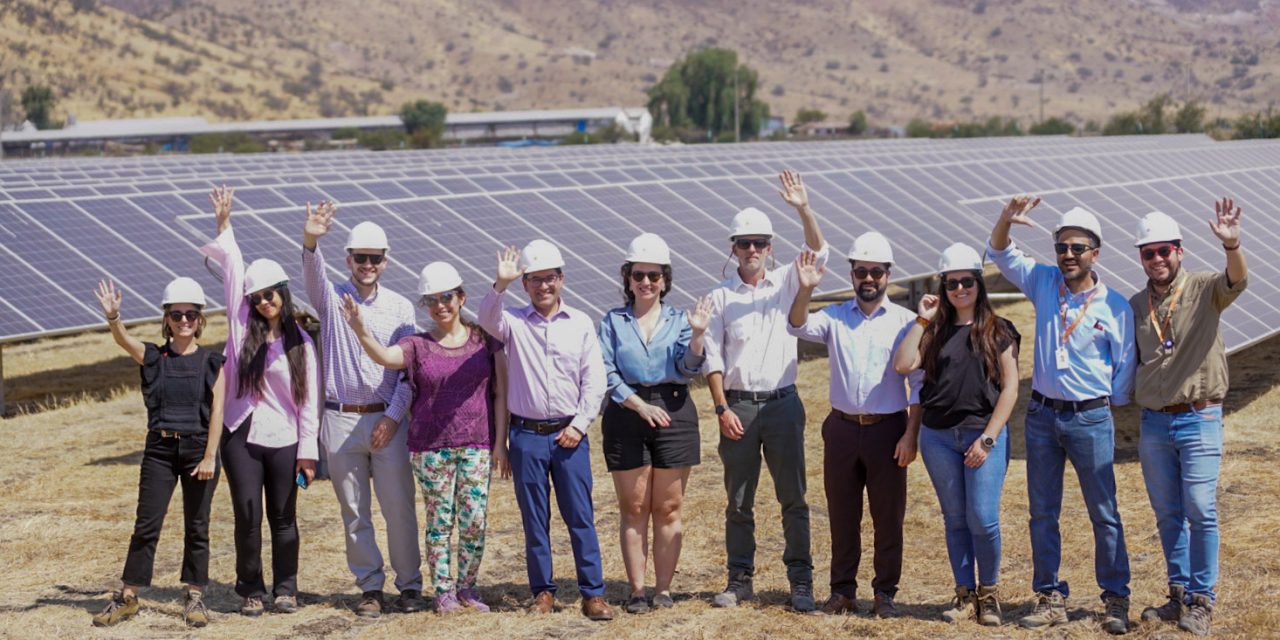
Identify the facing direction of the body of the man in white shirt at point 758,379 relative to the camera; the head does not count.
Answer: toward the camera

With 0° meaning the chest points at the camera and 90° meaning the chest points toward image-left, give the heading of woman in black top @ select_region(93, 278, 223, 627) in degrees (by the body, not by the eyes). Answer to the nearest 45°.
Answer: approximately 0°

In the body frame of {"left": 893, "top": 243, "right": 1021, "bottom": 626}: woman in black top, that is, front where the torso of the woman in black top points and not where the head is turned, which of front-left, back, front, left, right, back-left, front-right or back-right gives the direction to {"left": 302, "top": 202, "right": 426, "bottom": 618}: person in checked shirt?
right

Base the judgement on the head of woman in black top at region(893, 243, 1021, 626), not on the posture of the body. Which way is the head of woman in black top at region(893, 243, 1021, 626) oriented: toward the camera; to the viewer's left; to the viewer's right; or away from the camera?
toward the camera

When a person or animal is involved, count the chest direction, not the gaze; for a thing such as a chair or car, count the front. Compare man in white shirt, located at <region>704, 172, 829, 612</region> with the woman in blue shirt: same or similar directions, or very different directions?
same or similar directions

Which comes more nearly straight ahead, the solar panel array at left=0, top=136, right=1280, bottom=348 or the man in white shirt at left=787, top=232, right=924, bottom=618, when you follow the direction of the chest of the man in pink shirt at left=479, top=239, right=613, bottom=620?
the man in white shirt

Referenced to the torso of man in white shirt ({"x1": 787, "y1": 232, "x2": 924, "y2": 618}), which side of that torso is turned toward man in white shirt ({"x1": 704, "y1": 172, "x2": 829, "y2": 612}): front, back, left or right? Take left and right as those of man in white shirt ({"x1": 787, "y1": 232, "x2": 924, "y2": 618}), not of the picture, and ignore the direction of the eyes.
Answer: right

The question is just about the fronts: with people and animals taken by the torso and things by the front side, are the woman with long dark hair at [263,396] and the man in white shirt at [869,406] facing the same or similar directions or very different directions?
same or similar directions

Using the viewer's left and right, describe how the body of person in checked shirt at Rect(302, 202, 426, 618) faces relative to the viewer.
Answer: facing the viewer

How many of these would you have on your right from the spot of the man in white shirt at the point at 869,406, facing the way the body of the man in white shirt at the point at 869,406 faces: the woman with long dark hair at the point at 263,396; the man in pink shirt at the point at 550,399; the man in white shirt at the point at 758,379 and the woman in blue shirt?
4

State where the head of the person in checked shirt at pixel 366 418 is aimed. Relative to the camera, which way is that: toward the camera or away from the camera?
toward the camera

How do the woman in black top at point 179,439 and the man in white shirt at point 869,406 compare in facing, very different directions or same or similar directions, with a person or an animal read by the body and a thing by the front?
same or similar directions

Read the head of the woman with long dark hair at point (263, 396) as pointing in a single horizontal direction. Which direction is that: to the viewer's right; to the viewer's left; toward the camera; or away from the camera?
toward the camera

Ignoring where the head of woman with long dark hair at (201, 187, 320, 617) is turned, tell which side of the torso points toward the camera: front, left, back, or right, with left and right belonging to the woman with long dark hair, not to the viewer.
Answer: front

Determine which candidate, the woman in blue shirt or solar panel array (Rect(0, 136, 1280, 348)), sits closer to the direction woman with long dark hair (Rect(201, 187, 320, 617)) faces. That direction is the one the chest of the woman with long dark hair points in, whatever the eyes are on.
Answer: the woman in blue shirt

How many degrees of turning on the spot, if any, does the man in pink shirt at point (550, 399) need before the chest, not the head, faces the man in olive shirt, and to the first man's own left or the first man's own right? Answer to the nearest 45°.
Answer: approximately 90° to the first man's own left

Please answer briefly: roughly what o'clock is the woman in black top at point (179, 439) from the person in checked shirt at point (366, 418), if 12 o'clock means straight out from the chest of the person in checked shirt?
The woman in black top is roughly at 3 o'clock from the person in checked shirt.

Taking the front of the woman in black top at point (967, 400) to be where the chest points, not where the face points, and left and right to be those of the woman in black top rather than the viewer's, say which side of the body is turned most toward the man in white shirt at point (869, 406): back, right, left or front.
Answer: right

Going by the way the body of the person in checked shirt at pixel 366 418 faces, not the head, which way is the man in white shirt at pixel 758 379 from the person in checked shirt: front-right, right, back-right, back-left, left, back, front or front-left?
left
